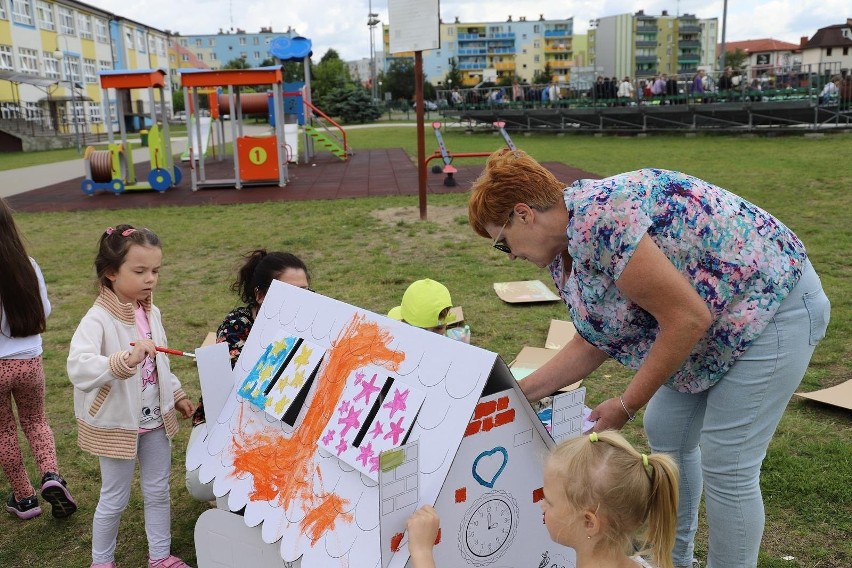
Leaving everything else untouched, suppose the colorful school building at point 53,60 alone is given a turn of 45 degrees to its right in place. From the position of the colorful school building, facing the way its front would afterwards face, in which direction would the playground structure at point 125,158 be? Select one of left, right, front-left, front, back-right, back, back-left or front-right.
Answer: front

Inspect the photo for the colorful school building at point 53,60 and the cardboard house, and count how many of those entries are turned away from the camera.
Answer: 0

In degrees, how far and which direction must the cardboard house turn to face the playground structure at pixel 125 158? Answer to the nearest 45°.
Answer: approximately 135° to its left

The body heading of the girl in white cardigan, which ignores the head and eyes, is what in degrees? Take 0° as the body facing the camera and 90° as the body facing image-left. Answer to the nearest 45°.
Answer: approximately 315°

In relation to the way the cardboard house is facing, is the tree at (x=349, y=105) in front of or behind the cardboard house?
behind

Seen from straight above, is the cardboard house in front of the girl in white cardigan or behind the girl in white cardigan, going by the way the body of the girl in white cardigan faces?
in front

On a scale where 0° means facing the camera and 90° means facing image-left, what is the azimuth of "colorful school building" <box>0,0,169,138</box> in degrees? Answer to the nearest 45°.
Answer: approximately 315°

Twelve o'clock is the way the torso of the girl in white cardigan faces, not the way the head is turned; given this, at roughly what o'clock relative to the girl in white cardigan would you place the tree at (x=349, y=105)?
The tree is roughly at 8 o'clock from the girl in white cardigan.

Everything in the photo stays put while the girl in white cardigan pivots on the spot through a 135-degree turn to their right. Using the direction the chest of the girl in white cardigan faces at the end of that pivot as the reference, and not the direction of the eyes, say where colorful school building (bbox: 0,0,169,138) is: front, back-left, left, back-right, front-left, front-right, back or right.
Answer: right

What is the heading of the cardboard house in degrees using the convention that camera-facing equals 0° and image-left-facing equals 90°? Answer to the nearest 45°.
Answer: approximately 315°

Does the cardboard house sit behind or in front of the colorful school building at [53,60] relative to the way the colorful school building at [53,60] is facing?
in front

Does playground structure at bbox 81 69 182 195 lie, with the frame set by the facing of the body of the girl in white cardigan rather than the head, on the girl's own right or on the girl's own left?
on the girl's own left
